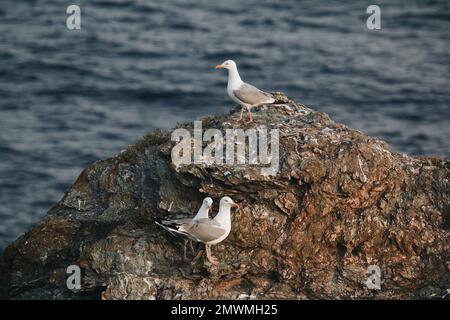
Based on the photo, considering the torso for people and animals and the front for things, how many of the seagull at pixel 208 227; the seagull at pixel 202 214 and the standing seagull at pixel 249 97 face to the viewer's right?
2

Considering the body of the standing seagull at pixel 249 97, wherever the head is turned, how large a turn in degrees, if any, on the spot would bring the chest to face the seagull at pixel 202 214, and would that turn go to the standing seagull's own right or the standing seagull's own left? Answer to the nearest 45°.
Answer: approximately 90° to the standing seagull's own left

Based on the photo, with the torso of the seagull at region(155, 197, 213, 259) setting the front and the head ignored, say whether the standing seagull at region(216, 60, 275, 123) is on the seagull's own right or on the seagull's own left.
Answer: on the seagull's own left

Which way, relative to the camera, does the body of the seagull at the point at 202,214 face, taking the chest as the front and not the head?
to the viewer's right

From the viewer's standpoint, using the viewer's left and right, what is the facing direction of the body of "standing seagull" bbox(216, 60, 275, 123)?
facing to the left of the viewer

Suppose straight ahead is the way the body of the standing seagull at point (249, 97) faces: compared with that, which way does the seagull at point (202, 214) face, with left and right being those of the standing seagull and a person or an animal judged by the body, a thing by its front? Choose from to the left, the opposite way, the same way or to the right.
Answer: the opposite way

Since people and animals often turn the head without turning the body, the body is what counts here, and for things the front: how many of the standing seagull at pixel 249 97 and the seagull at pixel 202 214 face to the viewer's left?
1

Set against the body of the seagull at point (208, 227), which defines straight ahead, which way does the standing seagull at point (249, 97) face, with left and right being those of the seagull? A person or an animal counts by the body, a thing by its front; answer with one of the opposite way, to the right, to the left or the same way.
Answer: the opposite way

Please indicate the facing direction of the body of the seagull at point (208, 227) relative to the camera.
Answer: to the viewer's right
